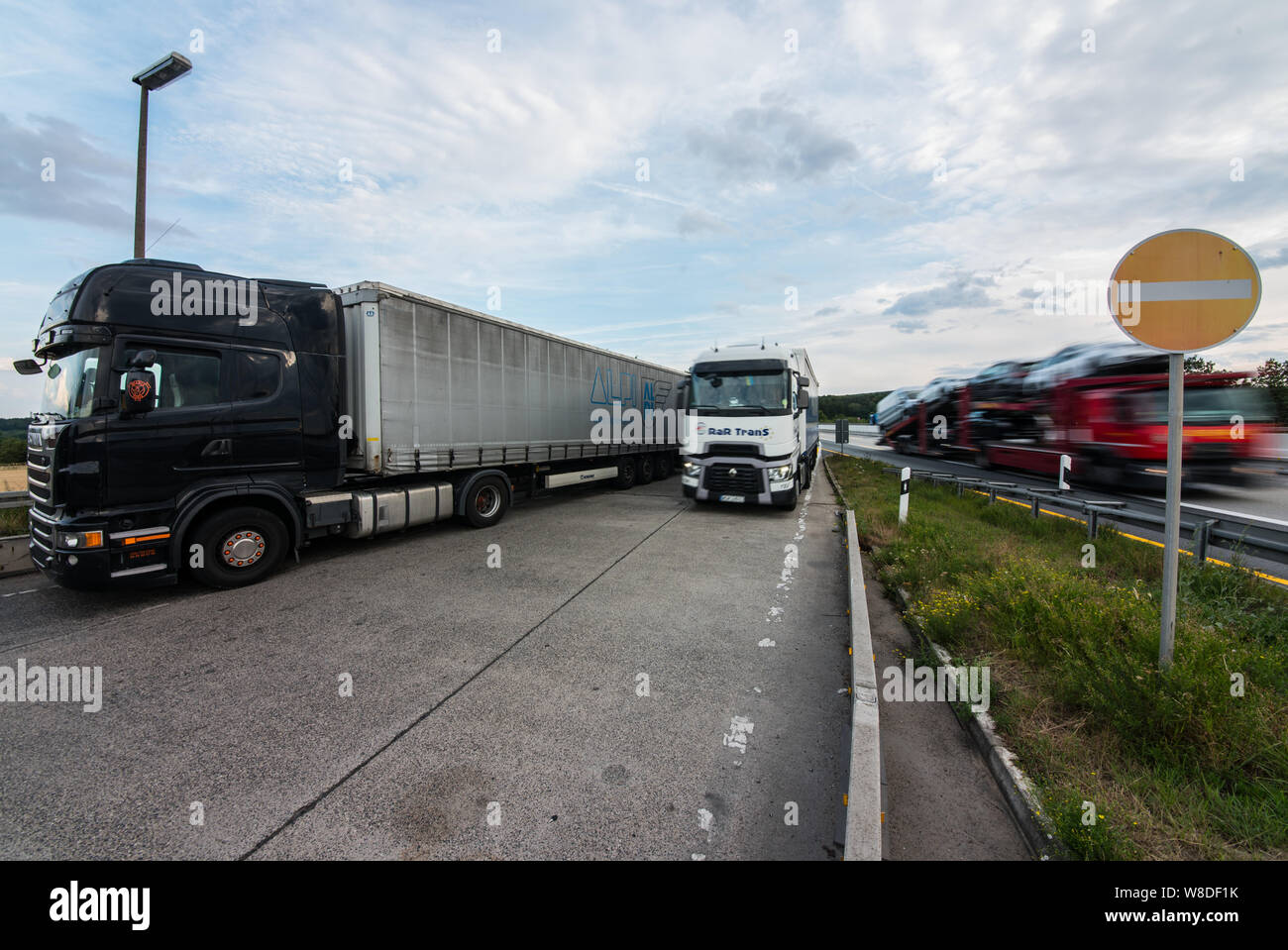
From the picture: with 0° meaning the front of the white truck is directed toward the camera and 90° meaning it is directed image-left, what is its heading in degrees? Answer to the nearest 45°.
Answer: approximately 0°

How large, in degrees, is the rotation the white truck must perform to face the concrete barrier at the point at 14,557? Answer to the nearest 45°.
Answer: approximately 45° to its right

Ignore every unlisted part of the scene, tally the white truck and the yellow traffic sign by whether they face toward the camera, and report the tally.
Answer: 2

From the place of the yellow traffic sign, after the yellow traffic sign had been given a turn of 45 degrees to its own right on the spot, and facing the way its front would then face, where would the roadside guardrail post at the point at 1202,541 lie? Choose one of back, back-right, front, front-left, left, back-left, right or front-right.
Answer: back-right

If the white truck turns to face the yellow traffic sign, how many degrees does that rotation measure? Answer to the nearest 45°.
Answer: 0° — it already faces it

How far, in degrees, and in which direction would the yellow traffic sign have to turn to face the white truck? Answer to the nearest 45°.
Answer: approximately 135° to its right
